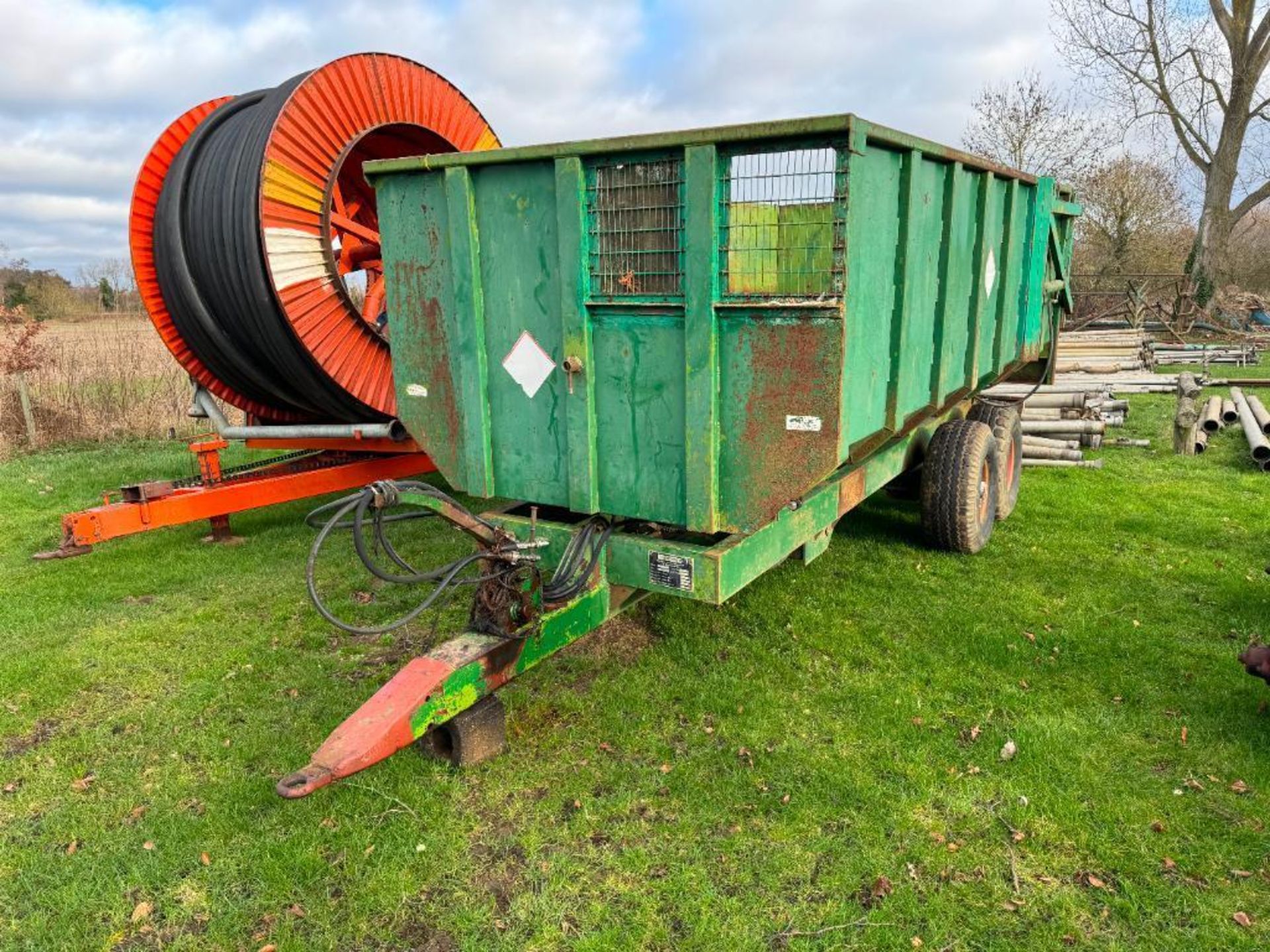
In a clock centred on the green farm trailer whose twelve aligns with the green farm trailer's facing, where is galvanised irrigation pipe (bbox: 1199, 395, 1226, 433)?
The galvanised irrigation pipe is roughly at 6 o'clock from the green farm trailer.

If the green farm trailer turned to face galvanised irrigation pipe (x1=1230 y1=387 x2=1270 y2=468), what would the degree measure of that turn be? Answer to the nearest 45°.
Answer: approximately 180°

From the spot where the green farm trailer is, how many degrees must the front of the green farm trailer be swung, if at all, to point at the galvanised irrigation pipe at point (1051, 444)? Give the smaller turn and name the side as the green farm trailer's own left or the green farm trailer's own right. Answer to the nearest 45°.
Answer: approximately 180°

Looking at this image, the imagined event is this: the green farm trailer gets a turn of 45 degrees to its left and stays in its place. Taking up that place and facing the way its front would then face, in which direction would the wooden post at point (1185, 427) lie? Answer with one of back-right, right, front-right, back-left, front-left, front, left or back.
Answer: back-left

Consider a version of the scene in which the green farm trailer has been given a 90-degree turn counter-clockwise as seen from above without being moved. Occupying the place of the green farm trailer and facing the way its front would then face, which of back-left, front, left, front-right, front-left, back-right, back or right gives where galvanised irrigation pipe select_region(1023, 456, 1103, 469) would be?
left

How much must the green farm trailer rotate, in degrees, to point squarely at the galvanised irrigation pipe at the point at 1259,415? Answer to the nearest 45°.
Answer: approximately 180°

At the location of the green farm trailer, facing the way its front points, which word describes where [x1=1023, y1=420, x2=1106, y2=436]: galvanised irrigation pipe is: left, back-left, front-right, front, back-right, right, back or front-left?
back

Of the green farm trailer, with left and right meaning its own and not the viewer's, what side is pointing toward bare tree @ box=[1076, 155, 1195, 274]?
back

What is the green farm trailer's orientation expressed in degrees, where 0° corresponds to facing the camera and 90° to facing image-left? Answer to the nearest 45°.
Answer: approximately 45°

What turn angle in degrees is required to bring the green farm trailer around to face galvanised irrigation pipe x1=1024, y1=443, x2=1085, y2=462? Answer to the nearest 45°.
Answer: approximately 180°

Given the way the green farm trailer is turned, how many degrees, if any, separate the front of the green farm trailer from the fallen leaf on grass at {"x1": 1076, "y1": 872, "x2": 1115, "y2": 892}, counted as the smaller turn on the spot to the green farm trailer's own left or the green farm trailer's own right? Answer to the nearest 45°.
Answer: approximately 90° to the green farm trailer's own left
